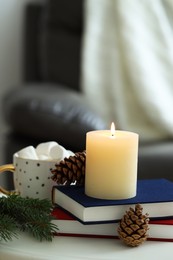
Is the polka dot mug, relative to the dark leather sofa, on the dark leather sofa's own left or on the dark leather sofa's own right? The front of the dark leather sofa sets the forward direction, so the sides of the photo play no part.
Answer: on the dark leather sofa's own right

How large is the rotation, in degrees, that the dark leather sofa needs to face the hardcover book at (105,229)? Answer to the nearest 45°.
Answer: approximately 45° to its right

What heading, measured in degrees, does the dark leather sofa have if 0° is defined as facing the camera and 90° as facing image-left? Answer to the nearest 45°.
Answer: approximately 315°

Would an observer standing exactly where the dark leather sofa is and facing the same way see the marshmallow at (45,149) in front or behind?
in front

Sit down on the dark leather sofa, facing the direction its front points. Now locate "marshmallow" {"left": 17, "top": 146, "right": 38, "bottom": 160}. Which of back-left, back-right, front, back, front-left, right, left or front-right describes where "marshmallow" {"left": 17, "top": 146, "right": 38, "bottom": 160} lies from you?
front-right

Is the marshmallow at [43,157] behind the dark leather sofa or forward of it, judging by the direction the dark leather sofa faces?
forward

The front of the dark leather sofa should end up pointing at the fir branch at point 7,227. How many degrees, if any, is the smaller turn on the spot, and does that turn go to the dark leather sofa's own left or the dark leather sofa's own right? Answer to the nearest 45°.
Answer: approximately 45° to the dark leather sofa's own right

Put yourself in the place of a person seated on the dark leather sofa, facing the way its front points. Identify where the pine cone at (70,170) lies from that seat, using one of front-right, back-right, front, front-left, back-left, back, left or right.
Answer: front-right

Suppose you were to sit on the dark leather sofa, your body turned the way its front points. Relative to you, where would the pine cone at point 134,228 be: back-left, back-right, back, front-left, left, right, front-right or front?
front-right

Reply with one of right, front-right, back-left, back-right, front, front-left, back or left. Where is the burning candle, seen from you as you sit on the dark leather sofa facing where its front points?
front-right

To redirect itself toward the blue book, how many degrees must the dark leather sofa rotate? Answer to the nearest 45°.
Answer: approximately 45° to its right
